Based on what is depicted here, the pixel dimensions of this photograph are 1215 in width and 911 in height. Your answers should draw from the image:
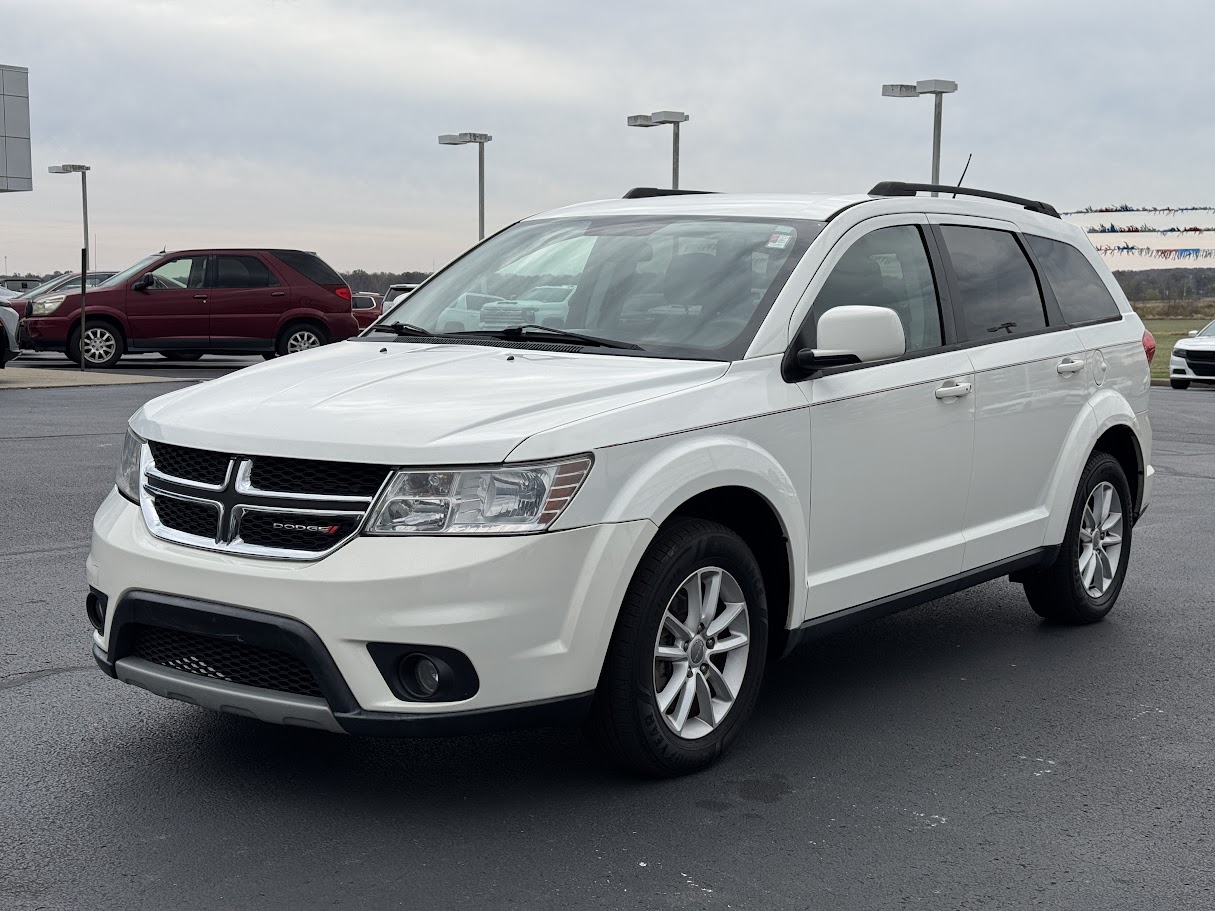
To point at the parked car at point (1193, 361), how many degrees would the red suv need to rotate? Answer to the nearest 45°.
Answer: approximately 180°

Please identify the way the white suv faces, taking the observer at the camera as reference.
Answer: facing the viewer and to the left of the viewer

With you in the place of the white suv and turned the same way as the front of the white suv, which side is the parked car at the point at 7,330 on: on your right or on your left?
on your right

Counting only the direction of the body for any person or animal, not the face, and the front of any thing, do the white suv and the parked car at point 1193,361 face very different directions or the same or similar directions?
same or similar directions

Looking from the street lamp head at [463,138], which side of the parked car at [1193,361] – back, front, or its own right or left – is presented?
right

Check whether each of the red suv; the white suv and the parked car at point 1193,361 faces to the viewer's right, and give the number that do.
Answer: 0

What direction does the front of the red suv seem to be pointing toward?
to the viewer's left

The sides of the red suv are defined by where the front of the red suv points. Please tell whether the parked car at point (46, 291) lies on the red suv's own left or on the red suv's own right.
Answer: on the red suv's own right
